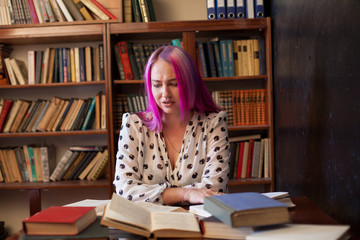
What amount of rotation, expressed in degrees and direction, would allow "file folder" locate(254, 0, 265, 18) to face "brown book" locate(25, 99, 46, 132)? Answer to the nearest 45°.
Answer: approximately 90° to its right

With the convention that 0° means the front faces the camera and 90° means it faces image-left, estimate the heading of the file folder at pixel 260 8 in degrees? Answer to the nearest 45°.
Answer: approximately 0°

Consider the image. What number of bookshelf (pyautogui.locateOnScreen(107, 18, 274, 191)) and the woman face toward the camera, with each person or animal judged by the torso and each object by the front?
2

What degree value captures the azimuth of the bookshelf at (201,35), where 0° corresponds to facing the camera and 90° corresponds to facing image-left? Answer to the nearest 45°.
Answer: approximately 0°

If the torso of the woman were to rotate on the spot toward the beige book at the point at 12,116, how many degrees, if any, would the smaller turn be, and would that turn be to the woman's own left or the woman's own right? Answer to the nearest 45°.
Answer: approximately 135° to the woman's own right
